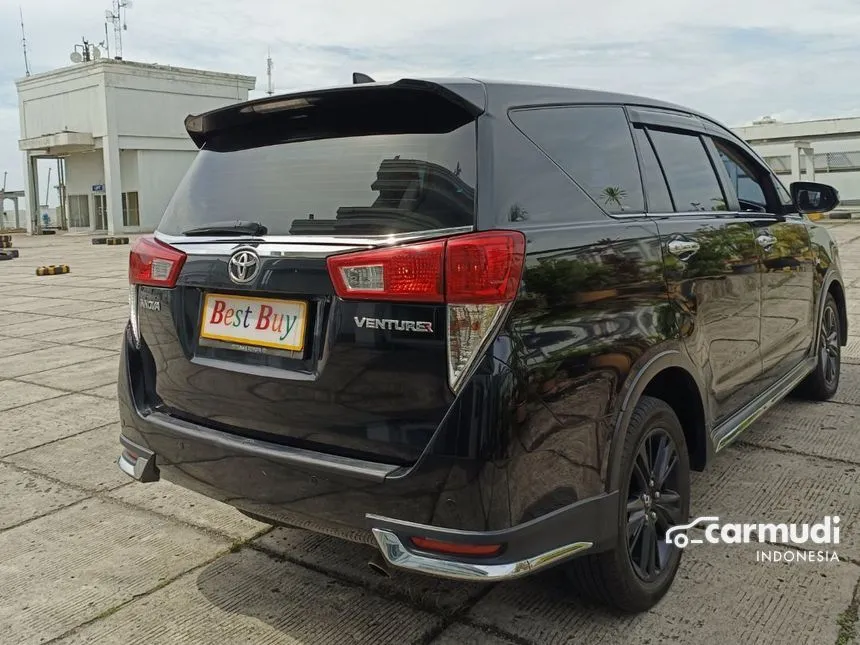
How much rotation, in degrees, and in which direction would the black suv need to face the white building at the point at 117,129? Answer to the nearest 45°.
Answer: approximately 90° to its left

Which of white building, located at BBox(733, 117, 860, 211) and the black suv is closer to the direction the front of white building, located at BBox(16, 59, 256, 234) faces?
the black suv

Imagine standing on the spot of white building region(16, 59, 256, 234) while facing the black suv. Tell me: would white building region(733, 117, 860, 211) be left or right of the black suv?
left

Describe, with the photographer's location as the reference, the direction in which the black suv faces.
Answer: facing away from the viewer and to the right of the viewer

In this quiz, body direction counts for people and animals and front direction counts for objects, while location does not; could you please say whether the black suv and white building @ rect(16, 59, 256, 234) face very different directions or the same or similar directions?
very different directions

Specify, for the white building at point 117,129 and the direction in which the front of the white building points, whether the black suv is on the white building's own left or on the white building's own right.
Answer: on the white building's own left

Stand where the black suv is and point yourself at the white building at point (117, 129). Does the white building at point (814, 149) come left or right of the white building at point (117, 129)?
right

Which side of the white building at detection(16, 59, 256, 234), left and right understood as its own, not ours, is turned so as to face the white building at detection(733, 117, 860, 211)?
left

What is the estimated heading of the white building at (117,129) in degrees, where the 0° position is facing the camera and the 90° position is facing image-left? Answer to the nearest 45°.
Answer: approximately 45°
